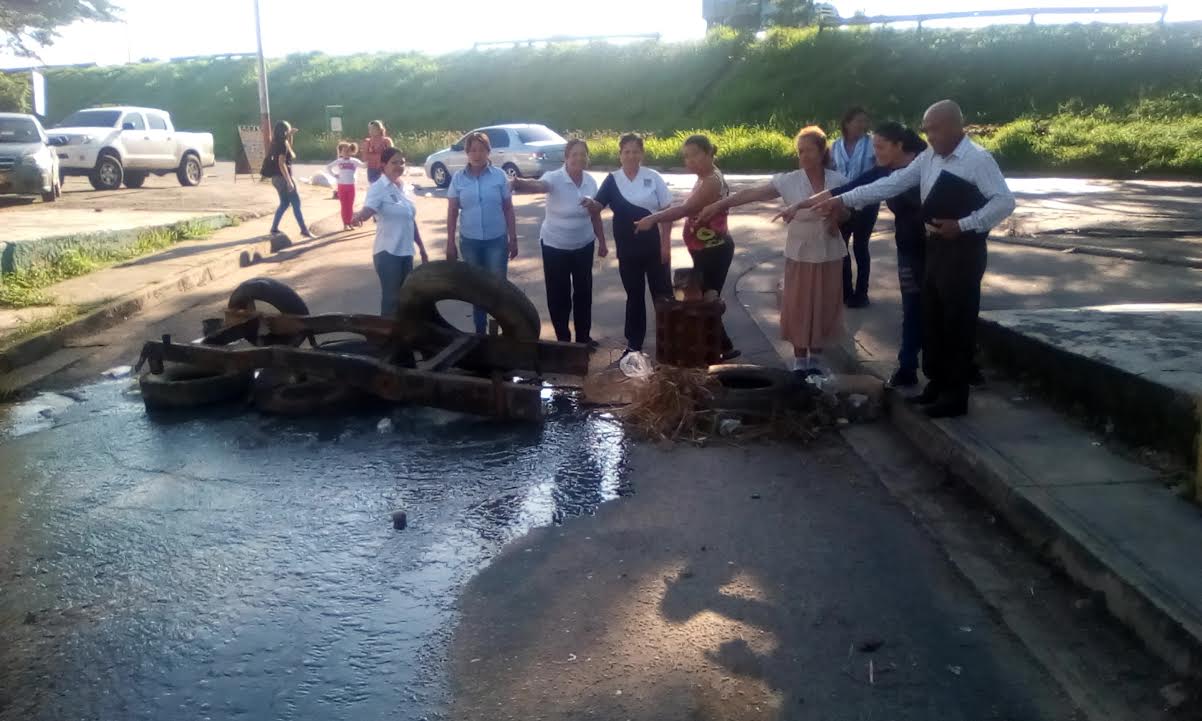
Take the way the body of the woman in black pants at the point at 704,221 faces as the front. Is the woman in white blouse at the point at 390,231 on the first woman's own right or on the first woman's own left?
on the first woman's own right

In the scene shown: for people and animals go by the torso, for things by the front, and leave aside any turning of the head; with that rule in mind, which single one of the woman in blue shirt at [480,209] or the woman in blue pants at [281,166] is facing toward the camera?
the woman in blue shirt

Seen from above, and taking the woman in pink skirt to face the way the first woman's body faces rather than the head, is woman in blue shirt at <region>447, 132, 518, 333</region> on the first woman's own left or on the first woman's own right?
on the first woman's own right

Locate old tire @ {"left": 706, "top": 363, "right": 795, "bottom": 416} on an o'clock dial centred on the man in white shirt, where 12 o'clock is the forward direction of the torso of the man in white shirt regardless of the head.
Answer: The old tire is roughly at 2 o'clock from the man in white shirt.

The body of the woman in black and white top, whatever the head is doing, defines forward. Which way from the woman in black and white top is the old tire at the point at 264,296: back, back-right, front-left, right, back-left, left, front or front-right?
right

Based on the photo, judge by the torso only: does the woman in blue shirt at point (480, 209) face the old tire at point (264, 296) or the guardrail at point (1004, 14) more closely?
the old tire

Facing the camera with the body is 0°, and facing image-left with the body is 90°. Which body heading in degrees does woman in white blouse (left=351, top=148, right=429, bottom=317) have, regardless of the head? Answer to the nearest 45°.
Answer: approximately 315°

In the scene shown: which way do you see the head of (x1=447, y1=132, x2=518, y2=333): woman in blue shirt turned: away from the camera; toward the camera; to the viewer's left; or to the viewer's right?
toward the camera

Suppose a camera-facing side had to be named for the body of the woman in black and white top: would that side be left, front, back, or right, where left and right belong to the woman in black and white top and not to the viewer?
front

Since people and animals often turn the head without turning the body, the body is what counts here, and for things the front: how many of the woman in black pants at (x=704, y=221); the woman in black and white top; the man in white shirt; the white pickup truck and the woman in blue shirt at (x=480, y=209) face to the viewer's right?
0

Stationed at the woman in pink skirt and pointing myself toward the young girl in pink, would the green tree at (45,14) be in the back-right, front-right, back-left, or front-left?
front-left

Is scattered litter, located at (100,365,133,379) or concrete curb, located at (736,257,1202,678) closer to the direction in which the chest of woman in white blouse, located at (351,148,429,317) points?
the concrete curb
